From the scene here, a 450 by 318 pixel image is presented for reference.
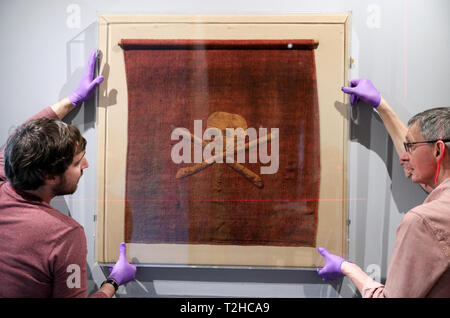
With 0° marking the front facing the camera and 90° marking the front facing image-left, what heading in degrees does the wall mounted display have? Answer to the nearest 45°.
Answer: approximately 0°

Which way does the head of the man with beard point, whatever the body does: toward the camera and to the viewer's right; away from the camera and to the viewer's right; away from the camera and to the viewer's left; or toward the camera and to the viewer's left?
away from the camera and to the viewer's right

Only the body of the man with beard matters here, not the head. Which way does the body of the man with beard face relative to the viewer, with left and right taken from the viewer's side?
facing away from the viewer and to the right of the viewer
